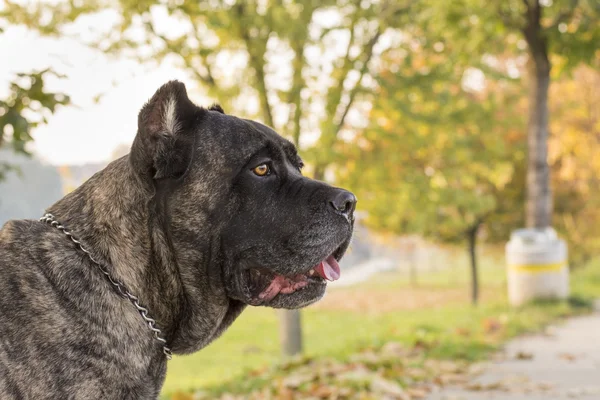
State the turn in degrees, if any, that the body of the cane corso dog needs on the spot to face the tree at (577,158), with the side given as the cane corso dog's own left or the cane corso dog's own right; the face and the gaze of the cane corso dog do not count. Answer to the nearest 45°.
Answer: approximately 45° to the cane corso dog's own left

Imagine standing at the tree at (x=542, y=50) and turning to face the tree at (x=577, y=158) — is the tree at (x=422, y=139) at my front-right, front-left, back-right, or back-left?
back-left

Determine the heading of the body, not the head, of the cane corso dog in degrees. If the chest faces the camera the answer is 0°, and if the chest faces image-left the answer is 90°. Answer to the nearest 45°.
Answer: approximately 270°

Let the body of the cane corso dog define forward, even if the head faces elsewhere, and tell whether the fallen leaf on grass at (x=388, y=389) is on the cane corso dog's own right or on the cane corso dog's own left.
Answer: on the cane corso dog's own left

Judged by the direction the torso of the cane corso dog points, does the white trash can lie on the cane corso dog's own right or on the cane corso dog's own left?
on the cane corso dog's own left

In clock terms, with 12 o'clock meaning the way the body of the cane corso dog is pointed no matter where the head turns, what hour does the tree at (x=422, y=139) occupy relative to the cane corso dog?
The tree is roughly at 10 o'clock from the cane corso dog.
